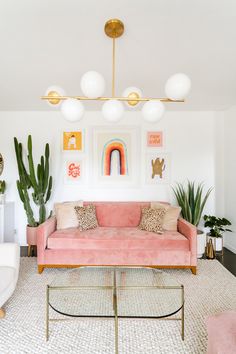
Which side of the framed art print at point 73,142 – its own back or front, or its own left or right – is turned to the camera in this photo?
front

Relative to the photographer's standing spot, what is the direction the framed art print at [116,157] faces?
facing the viewer

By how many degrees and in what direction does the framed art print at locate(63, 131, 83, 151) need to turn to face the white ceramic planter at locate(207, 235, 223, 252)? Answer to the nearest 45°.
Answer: approximately 45° to its left

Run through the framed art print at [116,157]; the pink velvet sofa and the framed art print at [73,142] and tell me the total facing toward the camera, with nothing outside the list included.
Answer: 3

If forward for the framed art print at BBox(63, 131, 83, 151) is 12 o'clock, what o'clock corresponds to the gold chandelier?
The gold chandelier is roughly at 12 o'clock from the framed art print.

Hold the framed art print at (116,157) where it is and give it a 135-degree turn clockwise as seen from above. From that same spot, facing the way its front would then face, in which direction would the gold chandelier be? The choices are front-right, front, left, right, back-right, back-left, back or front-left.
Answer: back-left

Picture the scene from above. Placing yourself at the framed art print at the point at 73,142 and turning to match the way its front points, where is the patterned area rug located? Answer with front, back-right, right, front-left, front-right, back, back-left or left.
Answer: front

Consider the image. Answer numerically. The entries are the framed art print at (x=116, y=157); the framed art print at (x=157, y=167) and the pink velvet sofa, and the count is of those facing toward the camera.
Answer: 3

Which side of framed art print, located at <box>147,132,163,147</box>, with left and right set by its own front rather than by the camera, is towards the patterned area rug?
front
